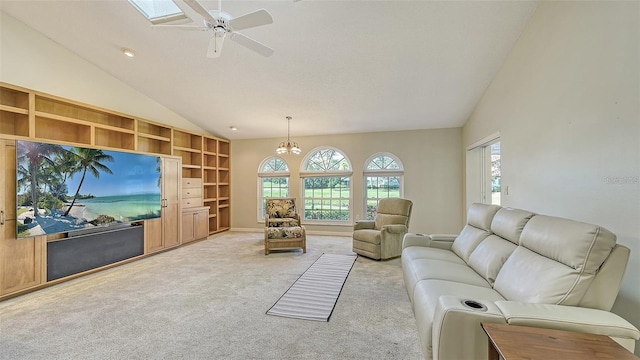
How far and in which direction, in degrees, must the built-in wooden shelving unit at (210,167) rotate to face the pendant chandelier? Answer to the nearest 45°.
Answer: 0° — it already faces it

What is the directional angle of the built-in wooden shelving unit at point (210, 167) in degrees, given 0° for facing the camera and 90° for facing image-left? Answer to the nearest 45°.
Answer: approximately 315°

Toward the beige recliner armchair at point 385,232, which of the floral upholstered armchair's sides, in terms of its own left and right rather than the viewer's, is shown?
left

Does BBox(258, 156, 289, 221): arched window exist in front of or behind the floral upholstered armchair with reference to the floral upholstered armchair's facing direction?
behind

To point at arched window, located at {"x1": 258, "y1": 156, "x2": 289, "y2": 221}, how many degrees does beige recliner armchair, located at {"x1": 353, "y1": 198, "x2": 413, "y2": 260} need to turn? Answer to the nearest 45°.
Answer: approximately 90° to its right

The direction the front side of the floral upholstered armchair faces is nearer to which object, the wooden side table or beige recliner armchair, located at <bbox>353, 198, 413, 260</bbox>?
the wooden side table

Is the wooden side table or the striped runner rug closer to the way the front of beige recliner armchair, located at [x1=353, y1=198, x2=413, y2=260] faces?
the striped runner rug

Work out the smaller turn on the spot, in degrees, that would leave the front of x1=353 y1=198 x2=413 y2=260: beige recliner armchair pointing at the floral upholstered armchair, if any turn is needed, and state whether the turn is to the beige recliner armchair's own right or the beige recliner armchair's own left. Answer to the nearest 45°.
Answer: approximately 45° to the beige recliner armchair's own right

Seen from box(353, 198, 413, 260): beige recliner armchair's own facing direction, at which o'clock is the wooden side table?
The wooden side table is roughly at 10 o'clock from the beige recliner armchair.

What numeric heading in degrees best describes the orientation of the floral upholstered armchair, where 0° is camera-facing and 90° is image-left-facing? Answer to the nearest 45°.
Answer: approximately 0°
